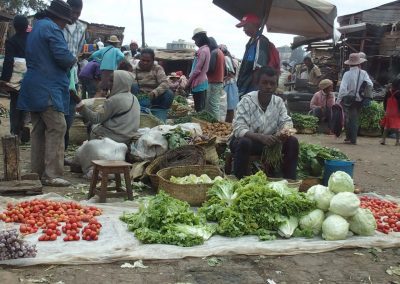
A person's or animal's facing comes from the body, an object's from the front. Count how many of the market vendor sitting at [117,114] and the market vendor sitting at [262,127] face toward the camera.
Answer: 1

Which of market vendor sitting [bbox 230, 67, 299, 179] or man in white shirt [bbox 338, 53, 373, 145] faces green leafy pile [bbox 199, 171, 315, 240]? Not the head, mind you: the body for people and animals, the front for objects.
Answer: the market vendor sitting

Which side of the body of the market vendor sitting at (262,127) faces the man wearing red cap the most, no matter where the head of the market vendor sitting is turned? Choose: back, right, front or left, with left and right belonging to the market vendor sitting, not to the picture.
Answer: back

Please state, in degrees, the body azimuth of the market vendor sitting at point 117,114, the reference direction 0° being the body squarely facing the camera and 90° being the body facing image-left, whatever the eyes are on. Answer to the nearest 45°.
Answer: approximately 135°

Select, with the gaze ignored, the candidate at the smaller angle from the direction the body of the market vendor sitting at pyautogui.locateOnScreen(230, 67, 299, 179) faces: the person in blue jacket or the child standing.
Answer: the person in blue jacket

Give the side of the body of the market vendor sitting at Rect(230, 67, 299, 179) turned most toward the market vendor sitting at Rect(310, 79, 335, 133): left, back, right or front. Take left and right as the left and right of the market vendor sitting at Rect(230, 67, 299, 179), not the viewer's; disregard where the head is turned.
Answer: back
